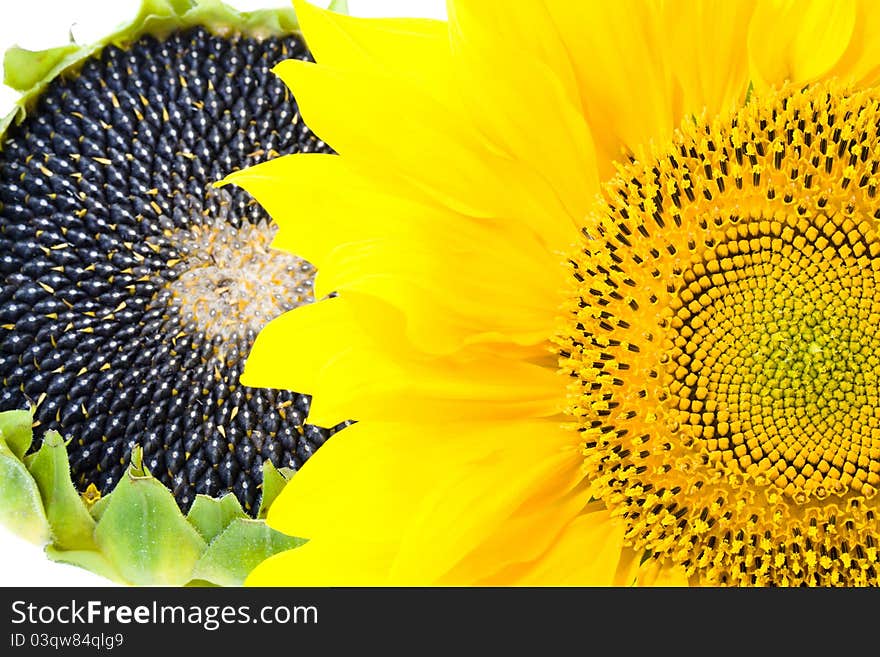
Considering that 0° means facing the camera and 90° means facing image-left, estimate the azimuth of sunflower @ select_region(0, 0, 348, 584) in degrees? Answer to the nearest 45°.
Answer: approximately 0°

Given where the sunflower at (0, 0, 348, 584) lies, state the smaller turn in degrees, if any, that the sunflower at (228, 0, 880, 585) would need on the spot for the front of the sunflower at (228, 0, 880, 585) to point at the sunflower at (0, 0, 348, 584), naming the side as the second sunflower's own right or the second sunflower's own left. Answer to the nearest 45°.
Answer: approximately 90° to the second sunflower's own right

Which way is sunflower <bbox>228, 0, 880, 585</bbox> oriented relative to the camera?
toward the camera

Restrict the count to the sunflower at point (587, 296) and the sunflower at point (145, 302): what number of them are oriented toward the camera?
2
